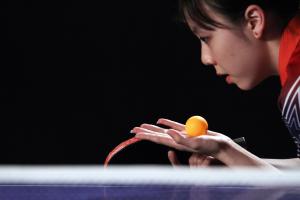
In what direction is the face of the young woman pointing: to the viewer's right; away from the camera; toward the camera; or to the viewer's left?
to the viewer's left

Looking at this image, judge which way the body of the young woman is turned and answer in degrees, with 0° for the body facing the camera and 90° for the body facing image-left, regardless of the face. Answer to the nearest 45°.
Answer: approximately 90°

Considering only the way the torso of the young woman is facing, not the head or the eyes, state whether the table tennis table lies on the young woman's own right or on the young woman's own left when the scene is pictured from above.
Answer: on the young woman's own left
